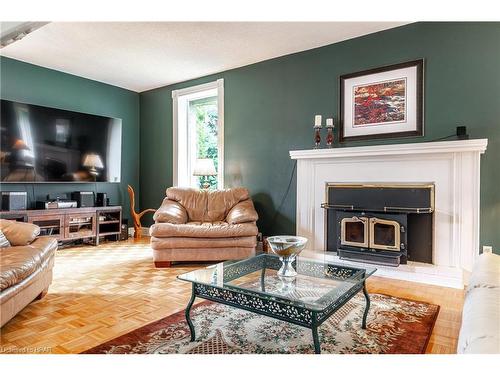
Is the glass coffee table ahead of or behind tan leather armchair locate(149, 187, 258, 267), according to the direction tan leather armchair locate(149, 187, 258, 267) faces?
ahead

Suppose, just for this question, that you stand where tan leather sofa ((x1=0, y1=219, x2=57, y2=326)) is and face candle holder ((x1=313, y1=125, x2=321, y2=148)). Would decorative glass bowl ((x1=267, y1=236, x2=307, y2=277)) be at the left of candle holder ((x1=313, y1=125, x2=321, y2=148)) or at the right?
right

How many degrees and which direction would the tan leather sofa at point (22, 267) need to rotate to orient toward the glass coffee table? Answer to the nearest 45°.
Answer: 0° — it already faces it

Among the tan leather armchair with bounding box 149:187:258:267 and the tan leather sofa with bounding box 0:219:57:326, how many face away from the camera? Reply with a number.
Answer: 0

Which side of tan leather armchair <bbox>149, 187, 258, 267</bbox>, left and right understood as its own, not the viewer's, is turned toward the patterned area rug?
front

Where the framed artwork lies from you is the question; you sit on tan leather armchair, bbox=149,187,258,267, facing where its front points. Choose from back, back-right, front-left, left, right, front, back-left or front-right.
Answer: left

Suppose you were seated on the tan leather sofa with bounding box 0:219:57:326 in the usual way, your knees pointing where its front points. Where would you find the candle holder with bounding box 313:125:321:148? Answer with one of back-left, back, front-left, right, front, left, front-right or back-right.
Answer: front-left

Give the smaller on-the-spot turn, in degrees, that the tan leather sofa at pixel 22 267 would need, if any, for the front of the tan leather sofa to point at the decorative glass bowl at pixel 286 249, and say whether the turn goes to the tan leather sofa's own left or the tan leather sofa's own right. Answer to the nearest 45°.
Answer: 0° — it already faces it

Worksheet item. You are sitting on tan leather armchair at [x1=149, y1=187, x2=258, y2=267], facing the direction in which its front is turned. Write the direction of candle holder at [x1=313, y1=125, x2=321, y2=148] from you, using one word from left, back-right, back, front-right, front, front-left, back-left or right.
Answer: left

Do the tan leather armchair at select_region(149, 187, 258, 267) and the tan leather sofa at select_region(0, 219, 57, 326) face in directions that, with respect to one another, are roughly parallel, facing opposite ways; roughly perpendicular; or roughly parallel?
roughly perpendicular

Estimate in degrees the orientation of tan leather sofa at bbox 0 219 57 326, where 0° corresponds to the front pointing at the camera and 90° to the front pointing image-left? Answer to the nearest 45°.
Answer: approximately 315°

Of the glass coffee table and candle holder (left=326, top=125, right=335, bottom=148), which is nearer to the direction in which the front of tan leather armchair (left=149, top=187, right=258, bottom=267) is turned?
the glass coffee table

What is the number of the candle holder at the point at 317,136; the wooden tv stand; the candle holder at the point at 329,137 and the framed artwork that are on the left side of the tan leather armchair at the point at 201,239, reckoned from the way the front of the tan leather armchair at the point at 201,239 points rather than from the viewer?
3

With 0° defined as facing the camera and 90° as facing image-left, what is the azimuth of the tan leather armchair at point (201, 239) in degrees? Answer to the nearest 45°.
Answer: approximately 0°

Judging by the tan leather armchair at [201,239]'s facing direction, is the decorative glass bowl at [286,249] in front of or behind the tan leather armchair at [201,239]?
in front
